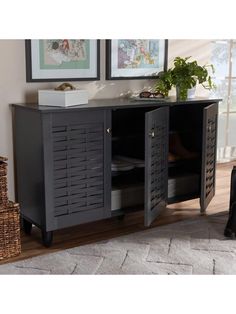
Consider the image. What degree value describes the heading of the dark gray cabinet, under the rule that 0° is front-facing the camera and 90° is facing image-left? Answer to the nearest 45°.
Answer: approximately 315°

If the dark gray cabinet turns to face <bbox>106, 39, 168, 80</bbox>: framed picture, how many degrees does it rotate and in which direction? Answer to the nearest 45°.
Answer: approximately 135° to its left
